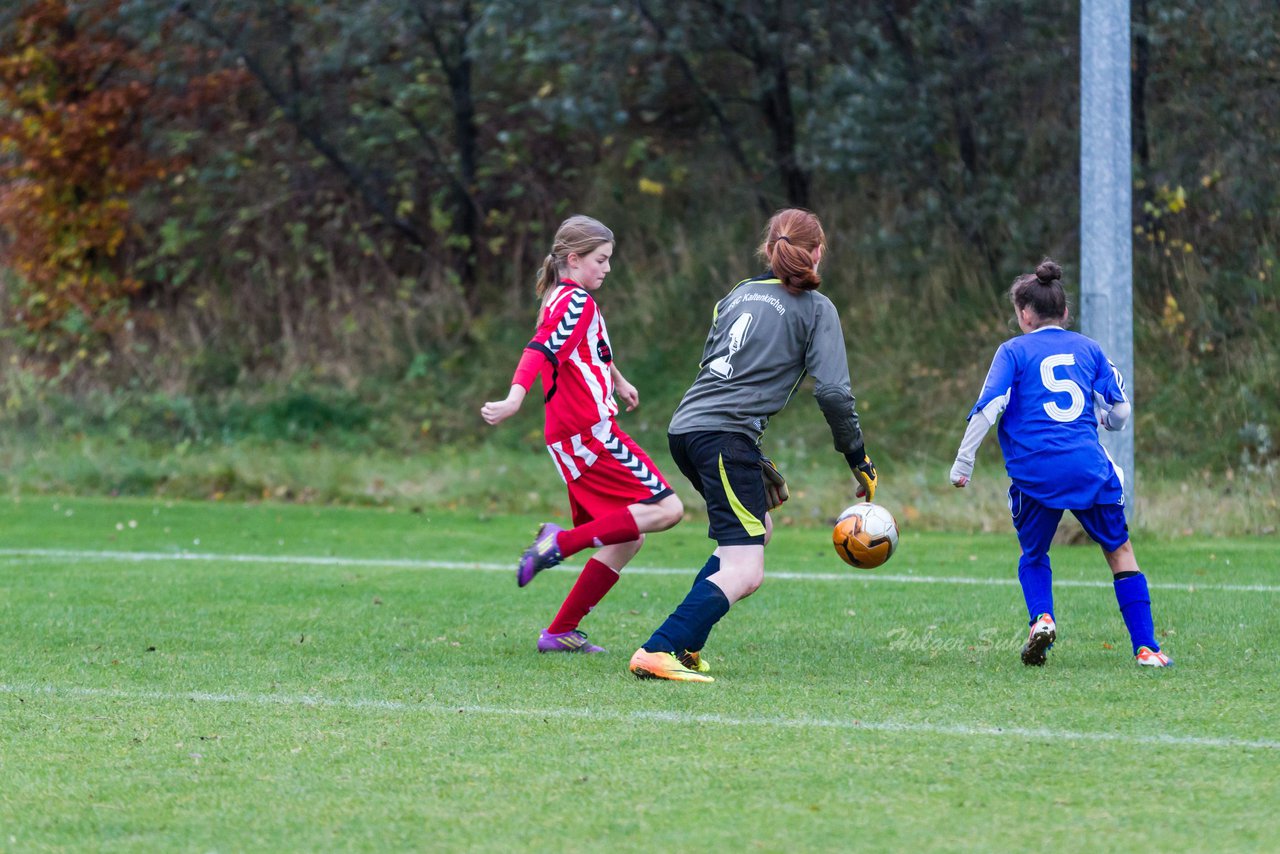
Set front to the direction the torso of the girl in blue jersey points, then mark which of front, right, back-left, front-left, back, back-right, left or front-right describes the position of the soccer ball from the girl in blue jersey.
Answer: left

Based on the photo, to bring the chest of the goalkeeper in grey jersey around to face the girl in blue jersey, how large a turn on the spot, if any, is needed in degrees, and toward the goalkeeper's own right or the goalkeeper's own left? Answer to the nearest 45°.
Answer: approximately 45° to the goalkeeper's own right

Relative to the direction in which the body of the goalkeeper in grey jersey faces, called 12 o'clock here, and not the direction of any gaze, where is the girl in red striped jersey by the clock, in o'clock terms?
The girl in red striped jersey is roughly at 9 o'clock from the goalkeeper in grey jersey.

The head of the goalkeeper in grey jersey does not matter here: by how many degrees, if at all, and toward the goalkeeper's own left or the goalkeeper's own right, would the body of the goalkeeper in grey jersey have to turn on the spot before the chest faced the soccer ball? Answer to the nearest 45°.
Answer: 0° — they already face it

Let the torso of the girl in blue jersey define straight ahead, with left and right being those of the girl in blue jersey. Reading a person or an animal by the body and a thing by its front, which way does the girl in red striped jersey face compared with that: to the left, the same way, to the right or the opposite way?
to the right

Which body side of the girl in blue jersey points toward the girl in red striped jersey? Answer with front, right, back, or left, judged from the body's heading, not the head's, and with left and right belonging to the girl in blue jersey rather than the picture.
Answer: left

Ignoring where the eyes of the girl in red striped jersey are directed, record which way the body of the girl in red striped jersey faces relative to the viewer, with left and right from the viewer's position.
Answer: facing to the right of the viewer

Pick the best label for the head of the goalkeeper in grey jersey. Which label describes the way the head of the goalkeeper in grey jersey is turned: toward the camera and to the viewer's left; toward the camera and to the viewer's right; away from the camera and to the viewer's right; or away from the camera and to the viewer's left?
away from the camera and to the viewer's right

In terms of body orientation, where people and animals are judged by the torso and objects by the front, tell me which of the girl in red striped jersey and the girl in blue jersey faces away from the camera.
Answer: the girl in blue jersey

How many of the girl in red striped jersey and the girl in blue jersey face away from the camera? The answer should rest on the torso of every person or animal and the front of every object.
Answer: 1

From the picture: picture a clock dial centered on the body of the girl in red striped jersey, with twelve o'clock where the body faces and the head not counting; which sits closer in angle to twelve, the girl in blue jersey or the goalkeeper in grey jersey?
the girl in blue jersey

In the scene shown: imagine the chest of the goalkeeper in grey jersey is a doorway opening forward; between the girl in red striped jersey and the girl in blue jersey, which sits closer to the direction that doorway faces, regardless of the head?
the girl in blue jersey

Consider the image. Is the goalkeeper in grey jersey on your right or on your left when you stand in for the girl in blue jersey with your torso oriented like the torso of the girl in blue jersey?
on your left

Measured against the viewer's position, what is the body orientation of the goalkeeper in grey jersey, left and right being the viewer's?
facing away from the viewer and to the right of the viewer

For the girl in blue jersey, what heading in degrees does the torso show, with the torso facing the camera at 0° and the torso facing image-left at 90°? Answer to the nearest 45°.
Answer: approximately 180°

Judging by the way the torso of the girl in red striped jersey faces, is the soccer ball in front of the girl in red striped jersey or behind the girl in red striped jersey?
in front

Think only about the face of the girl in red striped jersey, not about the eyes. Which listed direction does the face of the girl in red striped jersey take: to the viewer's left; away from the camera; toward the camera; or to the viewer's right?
to the viewer's right
